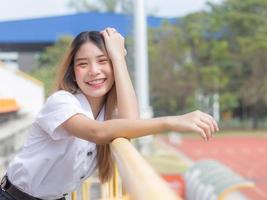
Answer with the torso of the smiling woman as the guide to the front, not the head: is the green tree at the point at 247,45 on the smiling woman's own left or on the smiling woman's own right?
on the smiling woman's own left

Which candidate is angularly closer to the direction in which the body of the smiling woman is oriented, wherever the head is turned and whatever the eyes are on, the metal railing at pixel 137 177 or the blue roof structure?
the metal railing

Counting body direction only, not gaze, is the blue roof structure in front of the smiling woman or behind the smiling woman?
behind

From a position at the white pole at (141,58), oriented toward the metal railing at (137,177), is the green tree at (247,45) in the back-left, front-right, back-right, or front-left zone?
back-left

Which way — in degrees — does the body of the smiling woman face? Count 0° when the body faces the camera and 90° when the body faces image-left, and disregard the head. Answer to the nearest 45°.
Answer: approximately 315°

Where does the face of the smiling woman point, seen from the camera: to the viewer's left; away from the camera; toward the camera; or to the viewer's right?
toward the camera

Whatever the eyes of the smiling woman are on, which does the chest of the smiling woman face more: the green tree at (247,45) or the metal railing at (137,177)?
the metal railing

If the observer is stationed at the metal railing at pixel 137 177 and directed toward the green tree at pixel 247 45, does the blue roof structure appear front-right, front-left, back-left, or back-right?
front-left

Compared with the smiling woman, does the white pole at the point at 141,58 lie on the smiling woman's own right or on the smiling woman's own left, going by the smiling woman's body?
on the smiling woman's own left
